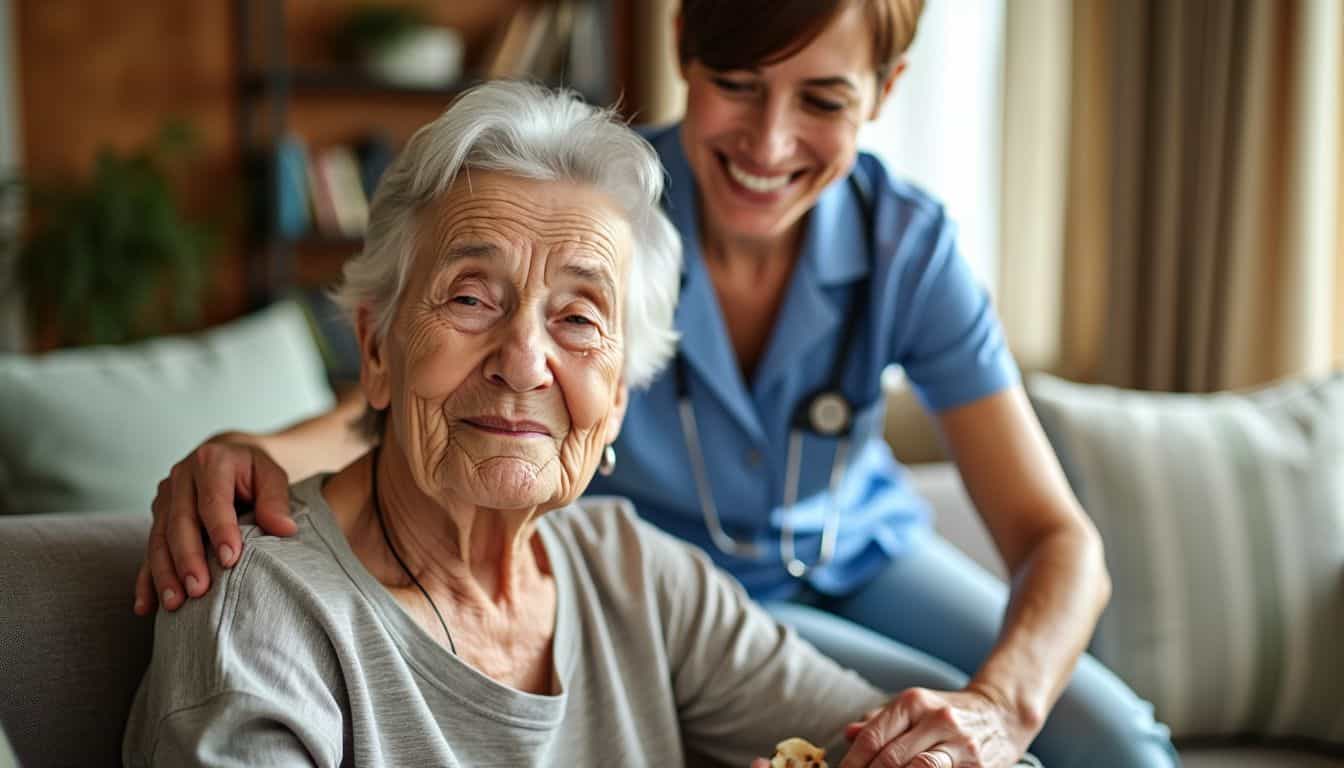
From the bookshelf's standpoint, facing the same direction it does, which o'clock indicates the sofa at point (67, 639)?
The sofa is roughly at 12 o'clock from the bookshelf.

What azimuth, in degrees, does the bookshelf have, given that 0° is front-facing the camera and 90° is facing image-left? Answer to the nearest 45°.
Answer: approximately 0°

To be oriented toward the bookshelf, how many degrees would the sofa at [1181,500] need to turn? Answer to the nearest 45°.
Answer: approximately 135° to its right

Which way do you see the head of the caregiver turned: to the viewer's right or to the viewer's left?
to the viewer's left

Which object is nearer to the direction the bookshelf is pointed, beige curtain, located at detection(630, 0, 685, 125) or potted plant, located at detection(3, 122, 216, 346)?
the potted plant

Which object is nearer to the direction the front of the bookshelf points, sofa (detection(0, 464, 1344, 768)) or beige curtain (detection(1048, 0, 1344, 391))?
the sofa

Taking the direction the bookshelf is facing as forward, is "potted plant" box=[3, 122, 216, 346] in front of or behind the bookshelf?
in front

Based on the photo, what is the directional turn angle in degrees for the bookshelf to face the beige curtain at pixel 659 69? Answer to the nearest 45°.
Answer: approximately 90° to its left

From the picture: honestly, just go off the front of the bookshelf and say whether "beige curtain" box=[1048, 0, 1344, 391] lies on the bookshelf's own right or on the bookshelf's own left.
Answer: on the bookshelf's own left

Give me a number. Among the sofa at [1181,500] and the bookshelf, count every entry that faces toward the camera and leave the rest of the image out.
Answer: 2
